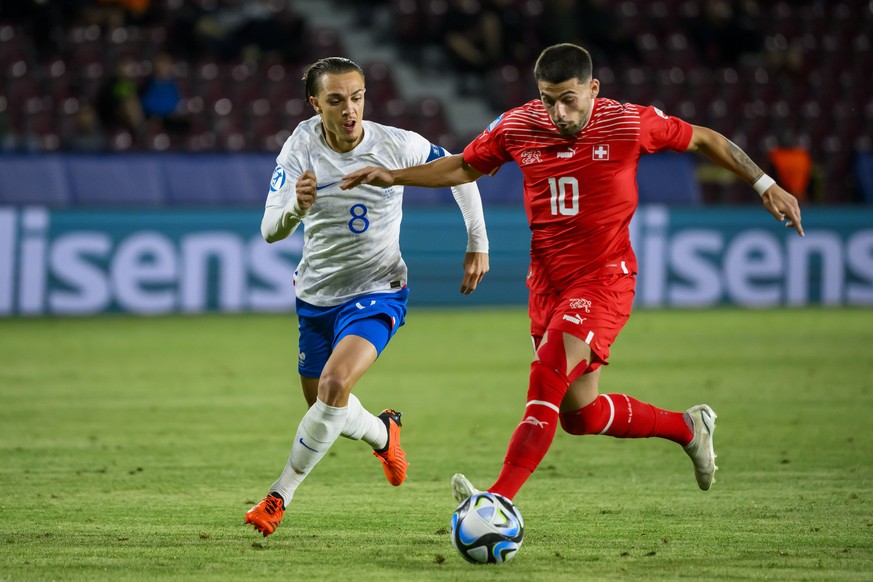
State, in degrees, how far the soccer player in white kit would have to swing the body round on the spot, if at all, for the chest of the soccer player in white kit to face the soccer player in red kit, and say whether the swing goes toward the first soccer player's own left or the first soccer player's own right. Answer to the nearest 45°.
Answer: approximately 90° to the first soccer player's own left

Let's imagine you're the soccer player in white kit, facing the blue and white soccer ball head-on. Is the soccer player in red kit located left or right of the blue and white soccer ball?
left

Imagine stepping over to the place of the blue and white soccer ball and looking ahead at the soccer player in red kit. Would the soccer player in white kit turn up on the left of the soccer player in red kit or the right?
left

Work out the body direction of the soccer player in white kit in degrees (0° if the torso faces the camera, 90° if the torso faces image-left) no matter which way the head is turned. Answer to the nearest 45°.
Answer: approximately 0°

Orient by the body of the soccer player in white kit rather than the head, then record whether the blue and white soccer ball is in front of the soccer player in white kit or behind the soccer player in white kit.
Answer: in front

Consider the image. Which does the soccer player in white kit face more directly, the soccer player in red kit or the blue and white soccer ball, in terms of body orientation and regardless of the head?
the blue and white soccer ball
